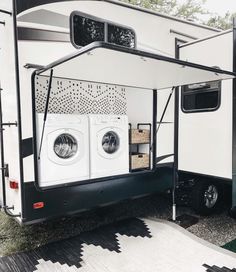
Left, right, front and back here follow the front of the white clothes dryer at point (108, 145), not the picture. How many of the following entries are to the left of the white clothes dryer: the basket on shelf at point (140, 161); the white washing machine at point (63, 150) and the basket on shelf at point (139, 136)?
2

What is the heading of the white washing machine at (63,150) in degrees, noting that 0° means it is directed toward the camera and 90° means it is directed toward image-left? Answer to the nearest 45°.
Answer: approximately 315°

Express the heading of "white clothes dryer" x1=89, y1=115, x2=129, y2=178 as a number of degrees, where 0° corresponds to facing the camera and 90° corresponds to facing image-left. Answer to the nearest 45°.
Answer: approximately 315°

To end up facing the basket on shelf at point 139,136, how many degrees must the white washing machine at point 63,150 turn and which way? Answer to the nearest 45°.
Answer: approximately 90° to its left

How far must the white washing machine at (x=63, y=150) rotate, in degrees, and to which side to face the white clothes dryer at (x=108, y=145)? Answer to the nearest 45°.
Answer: approximately 90° to its left

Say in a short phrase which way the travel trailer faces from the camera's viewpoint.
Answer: facing away from the viewer and to the right of the viewer
